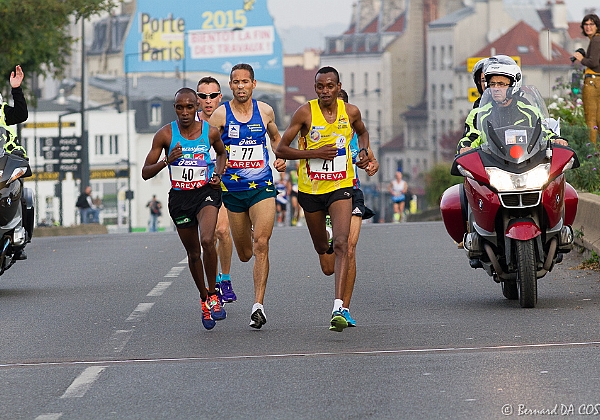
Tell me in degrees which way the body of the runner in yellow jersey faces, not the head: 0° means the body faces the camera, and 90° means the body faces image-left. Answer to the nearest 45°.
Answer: approximately 0°

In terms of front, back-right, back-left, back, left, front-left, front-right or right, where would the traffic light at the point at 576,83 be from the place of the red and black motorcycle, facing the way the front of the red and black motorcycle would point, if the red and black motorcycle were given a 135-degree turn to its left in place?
front-left

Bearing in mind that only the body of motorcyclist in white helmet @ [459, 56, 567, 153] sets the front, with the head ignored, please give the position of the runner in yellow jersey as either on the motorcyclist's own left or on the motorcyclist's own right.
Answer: on the motorcyclist's own right

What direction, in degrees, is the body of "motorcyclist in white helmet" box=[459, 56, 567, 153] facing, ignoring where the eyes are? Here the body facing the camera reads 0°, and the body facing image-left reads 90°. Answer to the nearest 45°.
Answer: approximately 0°

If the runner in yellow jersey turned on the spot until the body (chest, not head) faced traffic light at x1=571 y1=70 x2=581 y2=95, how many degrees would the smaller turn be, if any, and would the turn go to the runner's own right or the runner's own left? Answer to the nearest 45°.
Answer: approximately 180°

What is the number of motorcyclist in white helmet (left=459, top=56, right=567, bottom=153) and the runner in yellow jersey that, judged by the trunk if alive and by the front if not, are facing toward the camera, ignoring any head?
2

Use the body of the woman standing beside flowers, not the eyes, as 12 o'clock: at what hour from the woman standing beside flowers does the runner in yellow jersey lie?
The runner in yellow jersey is roughly at 11 o'clock from the woman standing beside flowers.
